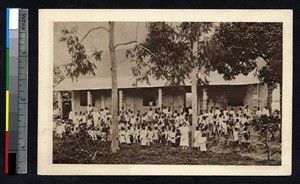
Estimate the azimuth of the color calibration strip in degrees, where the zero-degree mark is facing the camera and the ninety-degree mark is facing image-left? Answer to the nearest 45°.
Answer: approximately 0°
